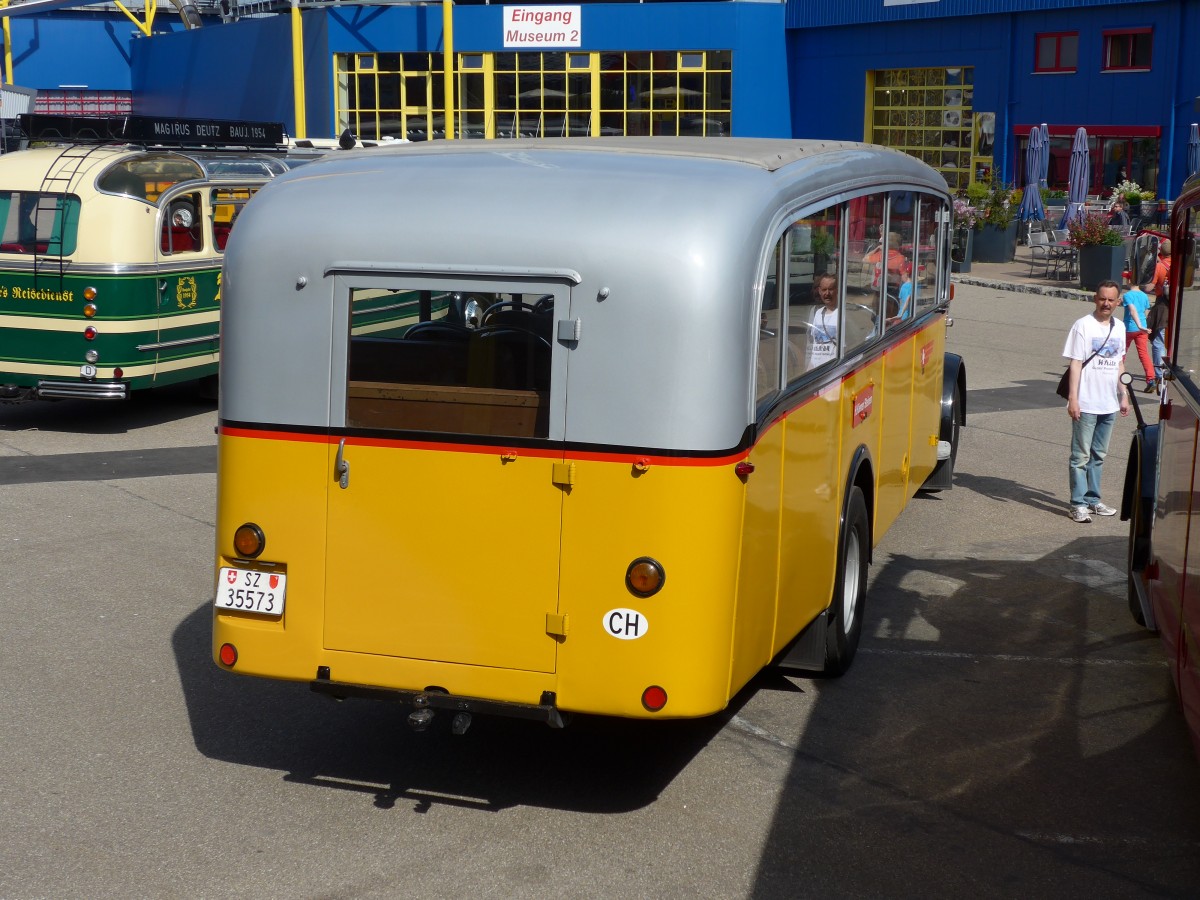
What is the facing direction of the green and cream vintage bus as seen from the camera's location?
facing away from the viewer and to the right of the viewer

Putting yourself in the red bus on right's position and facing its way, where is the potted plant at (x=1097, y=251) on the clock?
The potted plant is roughly at 12 o'clock from the red bus on right.

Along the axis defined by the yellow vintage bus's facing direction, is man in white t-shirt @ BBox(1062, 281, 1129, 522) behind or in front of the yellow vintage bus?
in front

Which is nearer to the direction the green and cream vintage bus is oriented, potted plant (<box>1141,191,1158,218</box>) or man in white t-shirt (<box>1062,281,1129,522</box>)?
the potted plant

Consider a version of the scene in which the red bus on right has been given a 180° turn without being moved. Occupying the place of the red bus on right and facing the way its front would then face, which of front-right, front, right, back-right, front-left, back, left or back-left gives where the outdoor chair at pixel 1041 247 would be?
back

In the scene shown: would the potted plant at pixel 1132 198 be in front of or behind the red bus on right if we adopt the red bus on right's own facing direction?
in front

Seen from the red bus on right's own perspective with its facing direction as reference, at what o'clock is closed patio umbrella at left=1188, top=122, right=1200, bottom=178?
The closed patio umbrella is roughly at 12 o'clock from the red bus on right.

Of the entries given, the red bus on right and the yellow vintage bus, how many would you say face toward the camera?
0

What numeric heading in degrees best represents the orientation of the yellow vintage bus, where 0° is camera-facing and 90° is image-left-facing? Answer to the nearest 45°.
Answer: approximately 225°

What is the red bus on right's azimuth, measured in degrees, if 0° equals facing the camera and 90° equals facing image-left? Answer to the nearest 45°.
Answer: approximately 180°
